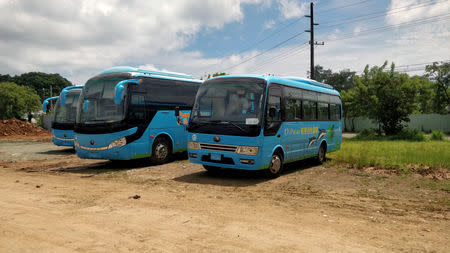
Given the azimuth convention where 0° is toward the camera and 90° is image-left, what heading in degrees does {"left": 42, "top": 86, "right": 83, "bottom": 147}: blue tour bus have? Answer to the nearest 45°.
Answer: approximately 45°

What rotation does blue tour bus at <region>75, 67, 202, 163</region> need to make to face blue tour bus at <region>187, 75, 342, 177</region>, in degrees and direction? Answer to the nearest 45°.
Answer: approximately 90° to its left

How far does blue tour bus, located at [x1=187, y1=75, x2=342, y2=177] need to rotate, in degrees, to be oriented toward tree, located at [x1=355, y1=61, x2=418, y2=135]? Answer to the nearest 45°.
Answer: approximately 180°

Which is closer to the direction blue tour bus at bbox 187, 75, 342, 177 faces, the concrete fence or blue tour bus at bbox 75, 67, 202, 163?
the blue tour bus

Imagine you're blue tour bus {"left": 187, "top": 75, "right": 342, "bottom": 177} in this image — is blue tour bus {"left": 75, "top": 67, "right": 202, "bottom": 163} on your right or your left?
on your right

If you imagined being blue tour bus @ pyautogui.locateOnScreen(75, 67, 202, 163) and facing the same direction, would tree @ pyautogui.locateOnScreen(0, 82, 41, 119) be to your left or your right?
on your right

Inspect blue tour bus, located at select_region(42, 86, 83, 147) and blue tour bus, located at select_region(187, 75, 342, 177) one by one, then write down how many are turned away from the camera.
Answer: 0

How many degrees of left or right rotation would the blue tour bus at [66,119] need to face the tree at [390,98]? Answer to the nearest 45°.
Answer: approximately 135° to its left
